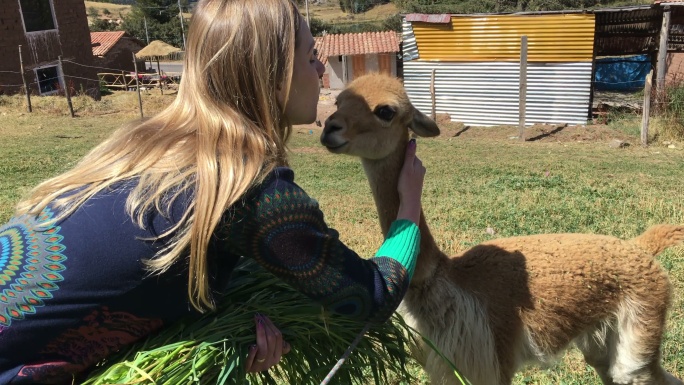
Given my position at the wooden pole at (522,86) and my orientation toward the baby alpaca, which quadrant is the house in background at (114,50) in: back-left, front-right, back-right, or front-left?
back-right

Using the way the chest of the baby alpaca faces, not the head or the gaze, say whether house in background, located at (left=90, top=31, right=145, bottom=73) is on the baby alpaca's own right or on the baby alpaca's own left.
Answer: on the baby alpaca's own right

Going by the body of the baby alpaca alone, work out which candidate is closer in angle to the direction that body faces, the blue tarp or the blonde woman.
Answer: the blonde woman

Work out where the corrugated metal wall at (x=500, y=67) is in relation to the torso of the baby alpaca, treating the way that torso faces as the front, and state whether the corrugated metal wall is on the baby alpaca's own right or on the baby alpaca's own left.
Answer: on the baby alpaca's own right

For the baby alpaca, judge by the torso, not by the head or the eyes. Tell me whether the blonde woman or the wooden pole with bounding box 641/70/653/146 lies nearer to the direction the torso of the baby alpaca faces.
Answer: the blonde woman

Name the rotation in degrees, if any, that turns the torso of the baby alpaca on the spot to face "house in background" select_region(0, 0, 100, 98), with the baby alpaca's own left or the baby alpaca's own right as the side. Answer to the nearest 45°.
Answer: approximately 45° to the baby alpaca's own right

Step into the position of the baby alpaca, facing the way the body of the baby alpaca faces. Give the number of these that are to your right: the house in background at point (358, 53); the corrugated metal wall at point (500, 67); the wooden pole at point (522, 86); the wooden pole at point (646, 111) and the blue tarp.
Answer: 5

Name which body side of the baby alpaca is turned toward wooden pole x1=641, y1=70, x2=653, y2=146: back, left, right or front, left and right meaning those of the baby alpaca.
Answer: right

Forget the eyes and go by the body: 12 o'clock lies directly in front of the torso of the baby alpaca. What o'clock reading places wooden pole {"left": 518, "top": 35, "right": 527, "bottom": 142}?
The wooden pole is roughly at 3 o'clock from the baby alpaca.

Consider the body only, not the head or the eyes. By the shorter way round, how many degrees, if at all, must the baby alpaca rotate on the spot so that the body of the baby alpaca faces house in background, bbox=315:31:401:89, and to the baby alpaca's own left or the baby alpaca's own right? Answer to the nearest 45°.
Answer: approximately 90° to the baby alpaca's own right

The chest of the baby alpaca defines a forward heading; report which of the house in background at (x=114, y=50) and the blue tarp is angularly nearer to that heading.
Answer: the house in background

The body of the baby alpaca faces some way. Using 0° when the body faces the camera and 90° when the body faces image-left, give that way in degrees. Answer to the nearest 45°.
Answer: approximately 90°
